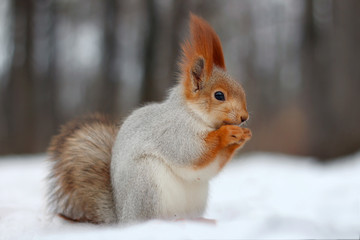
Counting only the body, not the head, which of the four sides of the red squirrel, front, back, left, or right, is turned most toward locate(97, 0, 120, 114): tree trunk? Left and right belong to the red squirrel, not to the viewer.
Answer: left

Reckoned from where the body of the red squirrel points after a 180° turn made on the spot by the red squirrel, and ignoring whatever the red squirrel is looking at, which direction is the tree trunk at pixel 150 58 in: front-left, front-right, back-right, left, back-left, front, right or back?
right

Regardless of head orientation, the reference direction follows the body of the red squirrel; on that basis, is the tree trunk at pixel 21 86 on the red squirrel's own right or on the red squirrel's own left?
on the red squirrel's own left

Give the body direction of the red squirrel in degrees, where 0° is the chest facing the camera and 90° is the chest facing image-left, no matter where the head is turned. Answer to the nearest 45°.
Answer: approximately 270°
